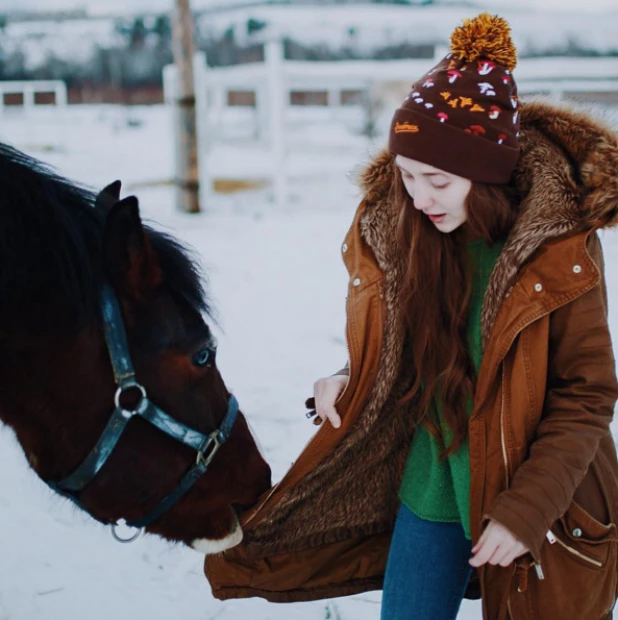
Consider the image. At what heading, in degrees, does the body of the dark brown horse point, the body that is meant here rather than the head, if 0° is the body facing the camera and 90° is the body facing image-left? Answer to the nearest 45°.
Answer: approximately 270°

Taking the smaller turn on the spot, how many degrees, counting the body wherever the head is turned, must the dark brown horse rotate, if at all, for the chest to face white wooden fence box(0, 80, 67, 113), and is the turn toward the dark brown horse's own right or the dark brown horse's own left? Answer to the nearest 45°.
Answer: approximately 90° to the dark brown horse's own left

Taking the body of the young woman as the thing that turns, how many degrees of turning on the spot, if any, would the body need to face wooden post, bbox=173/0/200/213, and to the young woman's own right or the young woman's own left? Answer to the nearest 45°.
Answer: approximately 135° to the young woman's own right

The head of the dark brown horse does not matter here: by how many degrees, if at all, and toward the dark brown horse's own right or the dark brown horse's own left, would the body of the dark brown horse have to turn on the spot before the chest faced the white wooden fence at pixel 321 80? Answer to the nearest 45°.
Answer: approximately 90° to the dark brown horse's own left

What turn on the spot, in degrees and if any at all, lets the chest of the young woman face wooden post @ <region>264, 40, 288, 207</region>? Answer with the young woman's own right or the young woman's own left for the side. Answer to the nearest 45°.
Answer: approximately 135° to the young woman's own right

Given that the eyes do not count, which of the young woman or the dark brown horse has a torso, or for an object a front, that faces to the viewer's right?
the dark brown horse

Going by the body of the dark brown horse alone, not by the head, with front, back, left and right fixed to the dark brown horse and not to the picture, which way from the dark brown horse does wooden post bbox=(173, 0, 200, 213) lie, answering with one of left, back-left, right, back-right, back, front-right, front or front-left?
left

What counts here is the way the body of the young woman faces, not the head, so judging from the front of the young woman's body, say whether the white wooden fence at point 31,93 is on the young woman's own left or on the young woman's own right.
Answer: on the young woman's own right

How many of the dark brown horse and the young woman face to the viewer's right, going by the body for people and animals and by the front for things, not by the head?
1

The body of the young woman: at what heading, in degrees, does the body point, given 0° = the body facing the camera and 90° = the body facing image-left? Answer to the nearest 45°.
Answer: approximately 45°

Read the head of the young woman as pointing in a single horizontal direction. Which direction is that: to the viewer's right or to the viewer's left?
to the viewer's left
